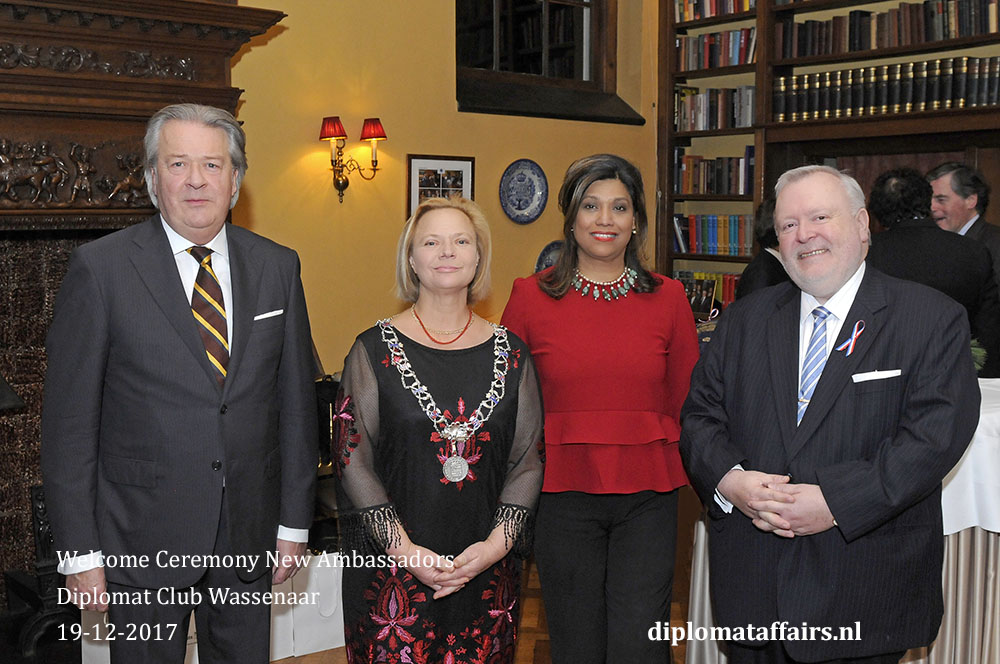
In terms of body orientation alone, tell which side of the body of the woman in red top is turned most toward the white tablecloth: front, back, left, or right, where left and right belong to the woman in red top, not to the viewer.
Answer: left

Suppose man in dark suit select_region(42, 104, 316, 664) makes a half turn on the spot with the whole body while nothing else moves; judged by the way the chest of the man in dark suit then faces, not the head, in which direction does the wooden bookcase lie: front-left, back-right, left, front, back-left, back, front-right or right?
front-right

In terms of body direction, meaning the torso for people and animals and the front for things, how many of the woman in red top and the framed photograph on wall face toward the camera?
2

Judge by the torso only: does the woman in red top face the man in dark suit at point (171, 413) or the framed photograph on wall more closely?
the man in dark suit

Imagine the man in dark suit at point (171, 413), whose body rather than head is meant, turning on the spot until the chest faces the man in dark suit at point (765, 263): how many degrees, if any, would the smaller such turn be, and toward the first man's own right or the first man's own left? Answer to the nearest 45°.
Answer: approximately 135° to the first man's own left

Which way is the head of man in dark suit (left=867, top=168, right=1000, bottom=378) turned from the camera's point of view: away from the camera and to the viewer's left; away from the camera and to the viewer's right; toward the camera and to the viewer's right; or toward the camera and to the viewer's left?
away from the camera and to the viewer's right

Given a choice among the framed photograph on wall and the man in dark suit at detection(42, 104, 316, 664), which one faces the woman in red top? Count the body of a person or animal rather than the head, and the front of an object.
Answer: the framed photograph on wall

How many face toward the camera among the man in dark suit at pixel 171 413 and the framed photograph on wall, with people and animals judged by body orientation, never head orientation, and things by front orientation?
2

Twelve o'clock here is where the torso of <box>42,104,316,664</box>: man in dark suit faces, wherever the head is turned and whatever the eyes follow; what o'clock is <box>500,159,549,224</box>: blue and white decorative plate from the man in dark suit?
The blue and white decorative plate is roughly at 7 o'clock from the man in dark suit.

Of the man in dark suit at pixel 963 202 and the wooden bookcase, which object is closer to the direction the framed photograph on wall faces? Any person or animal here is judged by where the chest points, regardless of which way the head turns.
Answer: the man in dark suit
